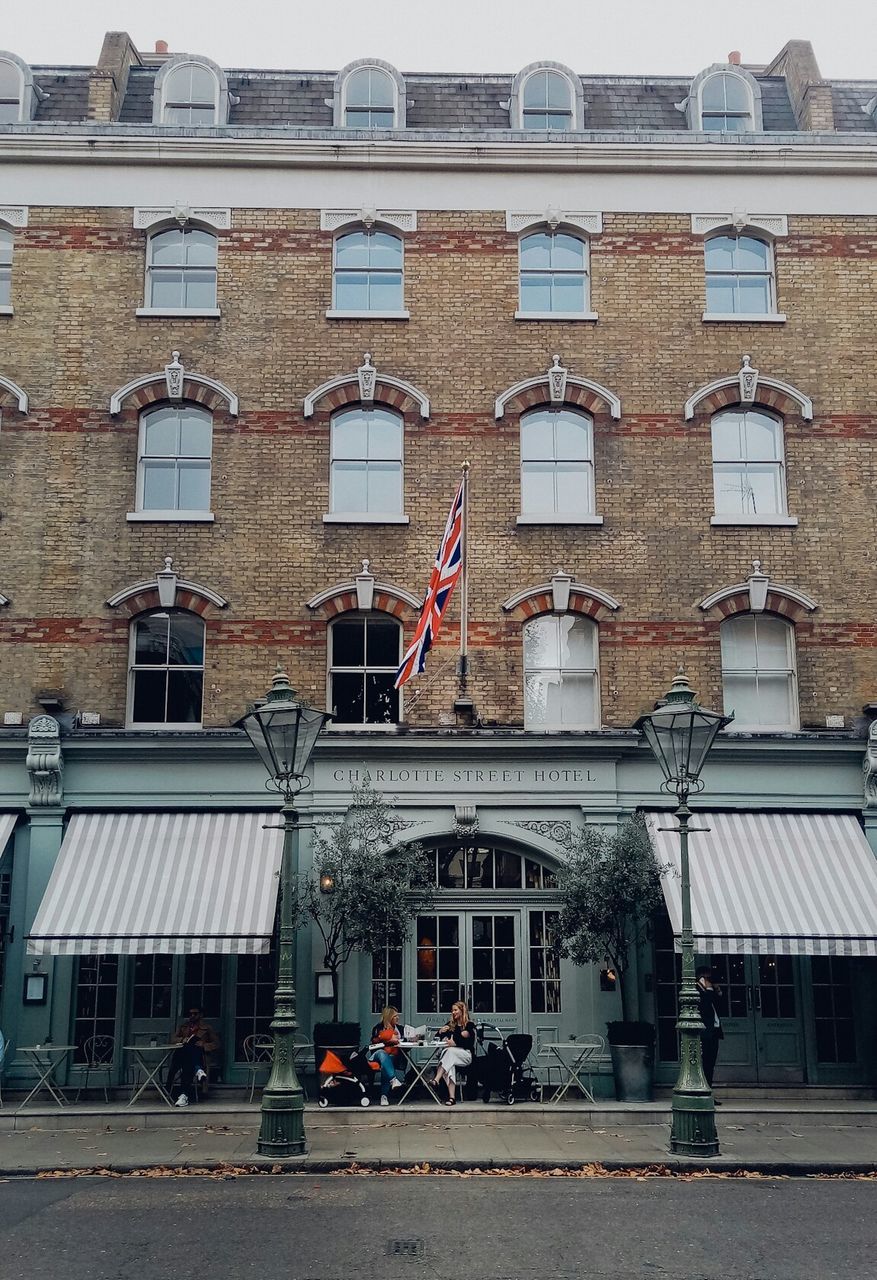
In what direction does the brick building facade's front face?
toward the camera

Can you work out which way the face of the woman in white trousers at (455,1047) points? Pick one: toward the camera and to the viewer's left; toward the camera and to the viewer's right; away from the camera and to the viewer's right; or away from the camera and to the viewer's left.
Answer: toward the camera and to the viewer's left

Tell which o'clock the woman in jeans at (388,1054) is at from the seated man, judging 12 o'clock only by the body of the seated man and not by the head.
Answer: The woman in jeans is roughly at 8 o'clock from the seated man.

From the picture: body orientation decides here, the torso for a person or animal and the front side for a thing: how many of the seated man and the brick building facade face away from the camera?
0

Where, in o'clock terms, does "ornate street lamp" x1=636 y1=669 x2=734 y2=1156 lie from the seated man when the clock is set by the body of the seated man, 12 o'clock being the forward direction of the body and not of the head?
The ornate street lamp is roughly at 9 o'clock from the seated man.

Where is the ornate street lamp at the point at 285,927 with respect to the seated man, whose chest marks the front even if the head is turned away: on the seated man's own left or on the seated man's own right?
on the seated man's own left

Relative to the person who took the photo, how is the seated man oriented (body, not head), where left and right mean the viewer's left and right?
facing the viewer and to the left of the viewer
